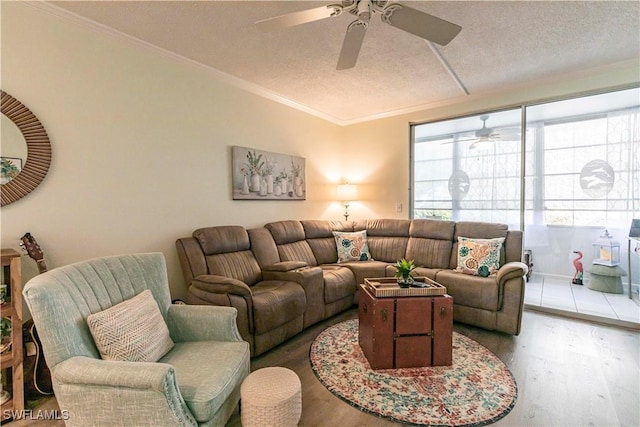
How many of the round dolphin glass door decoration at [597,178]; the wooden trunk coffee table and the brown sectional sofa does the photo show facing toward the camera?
3

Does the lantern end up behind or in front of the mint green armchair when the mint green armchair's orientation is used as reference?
in front

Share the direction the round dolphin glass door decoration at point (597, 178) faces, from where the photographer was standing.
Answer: facing the viewer

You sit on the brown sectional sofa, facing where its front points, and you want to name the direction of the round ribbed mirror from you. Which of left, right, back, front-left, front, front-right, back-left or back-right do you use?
front-right

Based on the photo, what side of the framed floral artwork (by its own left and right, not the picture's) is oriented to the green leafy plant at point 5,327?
right

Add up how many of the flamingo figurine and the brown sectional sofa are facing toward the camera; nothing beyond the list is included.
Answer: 1

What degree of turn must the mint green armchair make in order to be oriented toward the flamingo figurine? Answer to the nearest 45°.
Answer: approximately 45° to its left

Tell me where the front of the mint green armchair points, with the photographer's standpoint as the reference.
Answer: facing the viewer and to the right of the viewer

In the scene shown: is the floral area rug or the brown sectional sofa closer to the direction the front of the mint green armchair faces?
the floral area rug

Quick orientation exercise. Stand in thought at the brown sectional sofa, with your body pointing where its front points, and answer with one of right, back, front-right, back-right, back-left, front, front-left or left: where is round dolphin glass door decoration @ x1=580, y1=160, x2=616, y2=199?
left

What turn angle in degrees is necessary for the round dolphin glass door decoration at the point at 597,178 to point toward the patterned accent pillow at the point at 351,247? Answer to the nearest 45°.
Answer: approximately 45° to its right

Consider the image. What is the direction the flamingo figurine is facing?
to the viewer's left

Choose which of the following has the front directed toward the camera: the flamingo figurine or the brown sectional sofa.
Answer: the brown sectional sofa

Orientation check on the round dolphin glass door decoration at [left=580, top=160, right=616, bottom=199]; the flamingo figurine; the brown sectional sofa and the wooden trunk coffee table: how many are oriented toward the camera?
3

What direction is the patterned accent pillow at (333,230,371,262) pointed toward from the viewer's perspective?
toward the camera

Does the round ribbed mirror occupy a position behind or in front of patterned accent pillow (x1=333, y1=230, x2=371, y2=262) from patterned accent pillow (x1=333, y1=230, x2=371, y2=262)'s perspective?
in front

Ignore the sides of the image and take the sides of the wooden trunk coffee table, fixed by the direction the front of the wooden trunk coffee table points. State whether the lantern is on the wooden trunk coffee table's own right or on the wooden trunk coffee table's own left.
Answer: on the wooden trunk coffee table's own left

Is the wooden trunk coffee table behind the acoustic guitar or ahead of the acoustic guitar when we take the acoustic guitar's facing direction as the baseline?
ahead

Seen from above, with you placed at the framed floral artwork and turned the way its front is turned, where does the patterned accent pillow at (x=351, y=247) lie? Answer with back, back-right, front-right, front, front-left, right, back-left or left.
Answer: front-left

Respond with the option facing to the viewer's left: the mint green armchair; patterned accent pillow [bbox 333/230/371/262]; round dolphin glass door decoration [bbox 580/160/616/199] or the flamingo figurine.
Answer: the flamingo figurine

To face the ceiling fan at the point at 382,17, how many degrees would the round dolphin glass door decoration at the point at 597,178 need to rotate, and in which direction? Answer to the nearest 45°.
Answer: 0° — it already faces it

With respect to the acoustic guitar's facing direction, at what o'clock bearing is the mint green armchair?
The mint green armchair is roughly at 1 o'clock from the acoustic guitar.
